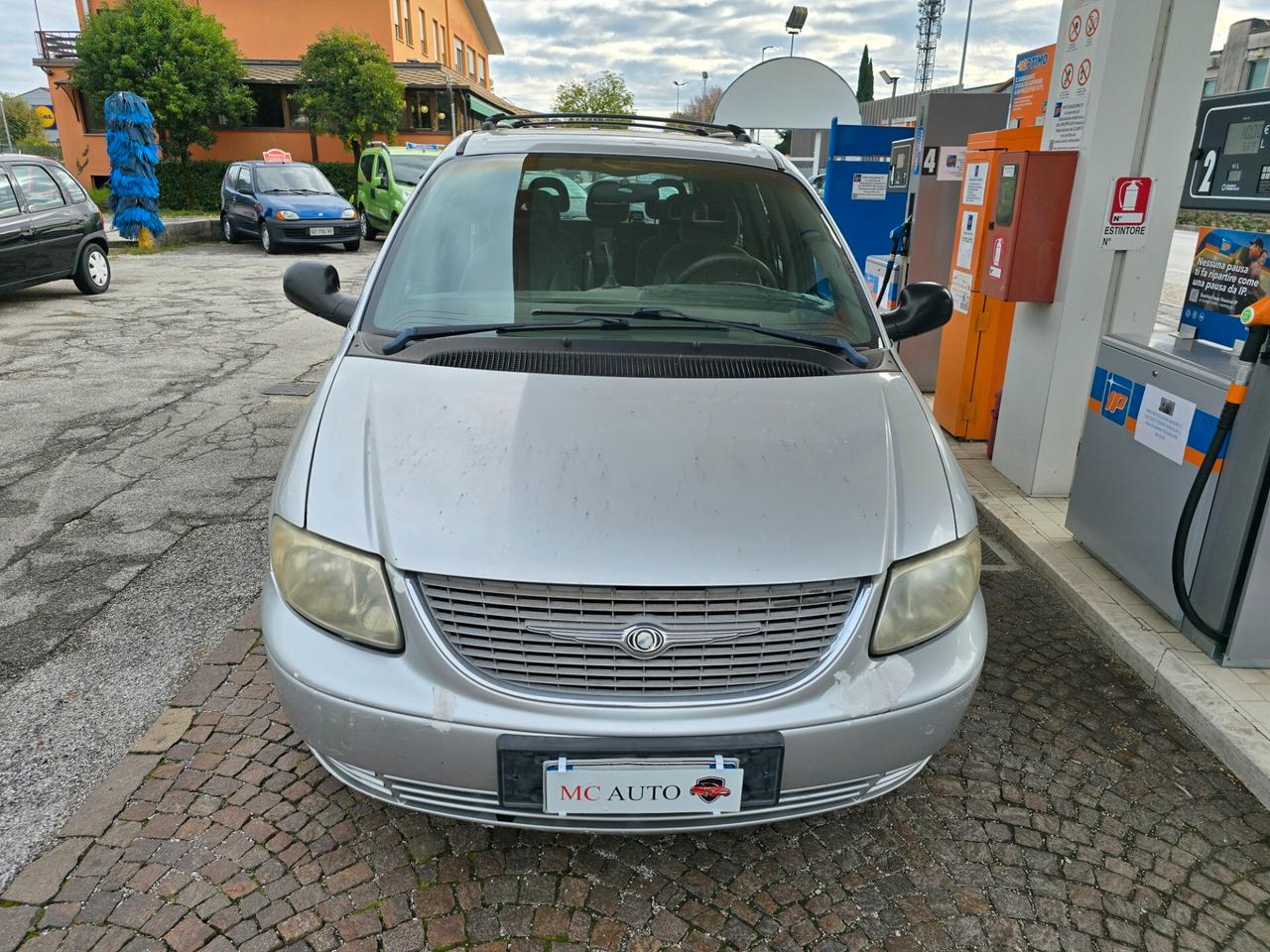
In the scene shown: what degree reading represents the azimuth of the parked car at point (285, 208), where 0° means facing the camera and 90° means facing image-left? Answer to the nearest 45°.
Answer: approximately 315°

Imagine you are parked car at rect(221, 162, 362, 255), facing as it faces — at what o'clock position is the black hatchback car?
The black hatchback car is roughly at 2 o'clock from the parked car.

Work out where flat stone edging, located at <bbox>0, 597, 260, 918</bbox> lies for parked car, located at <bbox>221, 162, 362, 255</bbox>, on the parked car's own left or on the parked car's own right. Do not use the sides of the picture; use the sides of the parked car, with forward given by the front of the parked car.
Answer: on the parked car's own right

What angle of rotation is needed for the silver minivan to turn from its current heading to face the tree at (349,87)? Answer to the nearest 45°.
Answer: approximately 180°

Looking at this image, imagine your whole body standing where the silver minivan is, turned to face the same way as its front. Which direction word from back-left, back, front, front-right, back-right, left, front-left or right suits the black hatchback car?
back-right

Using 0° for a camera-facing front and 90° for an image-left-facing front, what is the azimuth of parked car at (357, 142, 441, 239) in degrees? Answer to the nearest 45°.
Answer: approximately 315°
